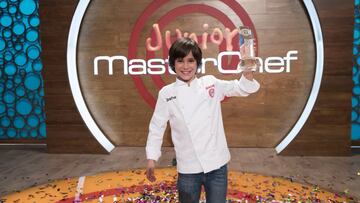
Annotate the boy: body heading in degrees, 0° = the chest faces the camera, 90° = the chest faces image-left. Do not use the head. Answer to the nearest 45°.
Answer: approximately 0°
